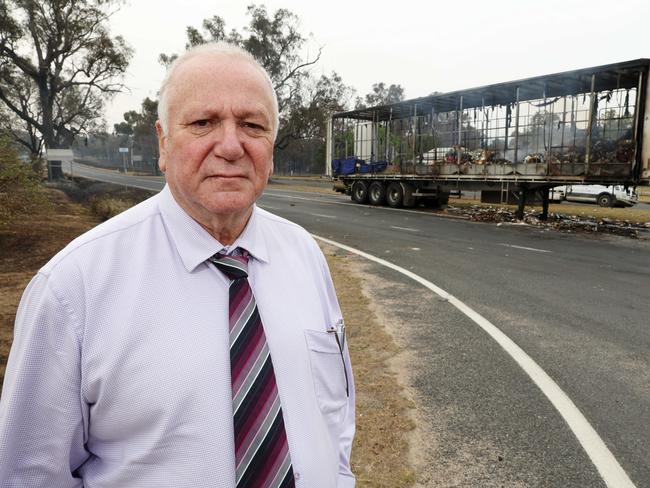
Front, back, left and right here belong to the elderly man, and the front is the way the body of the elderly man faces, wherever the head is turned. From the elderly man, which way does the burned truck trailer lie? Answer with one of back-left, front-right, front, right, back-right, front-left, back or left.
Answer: left

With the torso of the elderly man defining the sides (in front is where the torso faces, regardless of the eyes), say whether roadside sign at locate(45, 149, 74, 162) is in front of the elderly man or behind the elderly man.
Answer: behind

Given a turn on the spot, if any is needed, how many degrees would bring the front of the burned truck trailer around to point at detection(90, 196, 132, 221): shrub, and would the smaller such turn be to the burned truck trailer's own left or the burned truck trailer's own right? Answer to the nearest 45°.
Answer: approximately 90° to the burned truck trailer's own right

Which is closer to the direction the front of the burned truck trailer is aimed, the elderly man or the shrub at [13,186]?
the elderly man

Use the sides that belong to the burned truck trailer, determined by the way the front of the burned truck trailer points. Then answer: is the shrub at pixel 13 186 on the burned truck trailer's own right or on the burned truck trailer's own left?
on the burned truck trailer's own right

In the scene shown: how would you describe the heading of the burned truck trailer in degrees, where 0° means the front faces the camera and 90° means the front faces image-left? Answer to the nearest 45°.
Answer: approximately 315°

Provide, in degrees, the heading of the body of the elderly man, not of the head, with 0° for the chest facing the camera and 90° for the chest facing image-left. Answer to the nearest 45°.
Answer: approximately 315°

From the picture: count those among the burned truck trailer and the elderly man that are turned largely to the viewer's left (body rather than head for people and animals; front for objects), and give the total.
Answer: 0

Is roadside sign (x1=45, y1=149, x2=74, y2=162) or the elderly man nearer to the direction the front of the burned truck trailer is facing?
the elderly man
